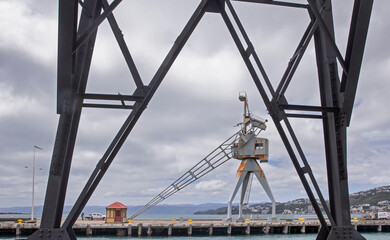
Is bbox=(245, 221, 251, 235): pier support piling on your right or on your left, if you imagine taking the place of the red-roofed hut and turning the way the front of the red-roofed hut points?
on your left

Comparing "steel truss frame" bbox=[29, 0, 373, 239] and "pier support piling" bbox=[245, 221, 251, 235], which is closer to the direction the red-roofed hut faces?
the steel truss frame

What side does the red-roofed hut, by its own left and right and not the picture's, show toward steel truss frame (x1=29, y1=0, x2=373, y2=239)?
front

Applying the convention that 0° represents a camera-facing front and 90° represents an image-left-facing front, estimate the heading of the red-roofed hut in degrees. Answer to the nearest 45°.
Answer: approximately 0°
